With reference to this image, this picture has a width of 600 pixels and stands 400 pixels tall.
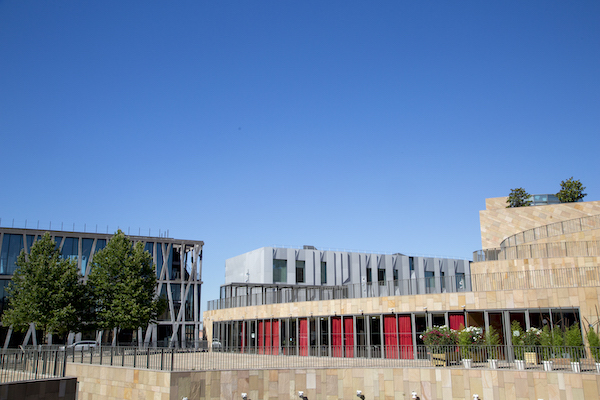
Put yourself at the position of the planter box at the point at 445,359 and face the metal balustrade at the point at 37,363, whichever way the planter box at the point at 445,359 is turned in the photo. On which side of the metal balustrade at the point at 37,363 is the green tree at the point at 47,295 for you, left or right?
right

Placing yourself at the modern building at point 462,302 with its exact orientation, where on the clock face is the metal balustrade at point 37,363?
The metal balustrade is roughly at 2 o'clock from the modern building.

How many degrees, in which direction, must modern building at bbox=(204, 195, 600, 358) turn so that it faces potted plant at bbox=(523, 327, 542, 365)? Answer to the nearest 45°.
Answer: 0° — it already faces it

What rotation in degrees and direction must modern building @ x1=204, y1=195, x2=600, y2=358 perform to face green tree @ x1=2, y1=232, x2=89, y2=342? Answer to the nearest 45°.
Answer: approximately 90° to its right

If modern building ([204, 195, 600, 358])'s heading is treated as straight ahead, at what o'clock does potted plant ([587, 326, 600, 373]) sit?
The potted plant is roughly at 11 o'clock from the modern building.

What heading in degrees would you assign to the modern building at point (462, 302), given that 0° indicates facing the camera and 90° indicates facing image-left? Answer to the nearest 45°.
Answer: approximately 0°

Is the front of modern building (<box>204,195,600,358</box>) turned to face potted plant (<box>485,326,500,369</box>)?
yes
